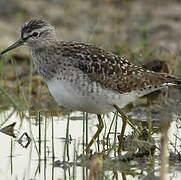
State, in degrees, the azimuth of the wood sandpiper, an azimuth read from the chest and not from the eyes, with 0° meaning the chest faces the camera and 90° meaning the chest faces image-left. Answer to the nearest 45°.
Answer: approximately 90°
